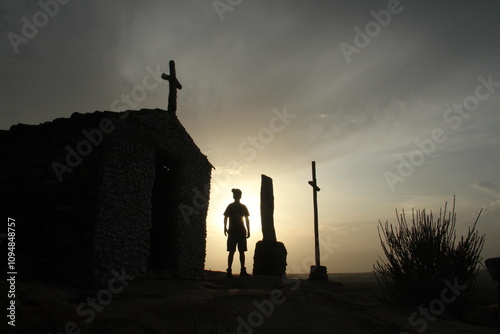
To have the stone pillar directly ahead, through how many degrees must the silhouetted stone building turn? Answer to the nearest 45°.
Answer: approximately 90° to its left

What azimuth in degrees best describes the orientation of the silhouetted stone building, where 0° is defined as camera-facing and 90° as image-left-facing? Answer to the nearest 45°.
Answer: approximately 315°

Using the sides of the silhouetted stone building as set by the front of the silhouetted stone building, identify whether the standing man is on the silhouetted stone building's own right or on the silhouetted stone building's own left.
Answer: on the silhouetted stone building's own left

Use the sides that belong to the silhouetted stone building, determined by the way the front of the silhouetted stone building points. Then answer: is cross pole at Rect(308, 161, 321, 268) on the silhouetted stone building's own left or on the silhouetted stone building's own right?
on the silhouetted stone building's own left
